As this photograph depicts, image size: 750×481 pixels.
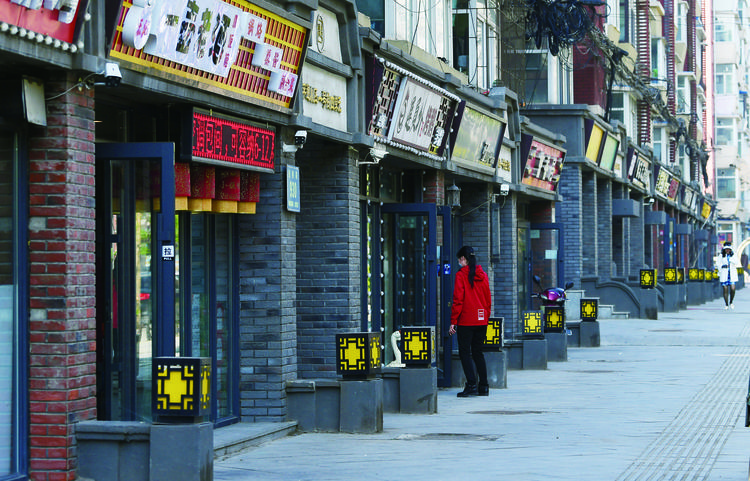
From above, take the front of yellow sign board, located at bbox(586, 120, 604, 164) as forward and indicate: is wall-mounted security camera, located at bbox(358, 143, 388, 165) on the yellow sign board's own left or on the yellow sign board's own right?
on the yellow sign board's own right

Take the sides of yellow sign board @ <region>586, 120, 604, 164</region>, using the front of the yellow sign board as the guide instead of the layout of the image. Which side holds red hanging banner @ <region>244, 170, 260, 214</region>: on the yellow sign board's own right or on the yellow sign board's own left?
on the yellow sign board's own right

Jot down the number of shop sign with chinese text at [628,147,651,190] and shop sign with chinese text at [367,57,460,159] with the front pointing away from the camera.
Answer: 0

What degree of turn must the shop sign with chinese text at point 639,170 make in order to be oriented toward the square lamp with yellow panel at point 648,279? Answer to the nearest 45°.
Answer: approximately 45° to its right

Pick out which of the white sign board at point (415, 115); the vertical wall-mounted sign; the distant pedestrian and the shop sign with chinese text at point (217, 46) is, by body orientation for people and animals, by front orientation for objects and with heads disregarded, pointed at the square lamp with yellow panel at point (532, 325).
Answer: the distant pedestrian

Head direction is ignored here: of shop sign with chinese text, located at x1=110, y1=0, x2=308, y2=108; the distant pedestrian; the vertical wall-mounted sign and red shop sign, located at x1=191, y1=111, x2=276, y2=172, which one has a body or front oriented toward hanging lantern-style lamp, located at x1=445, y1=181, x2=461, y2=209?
the distant pedestrian

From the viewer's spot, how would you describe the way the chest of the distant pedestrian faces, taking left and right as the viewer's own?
facing the viewer

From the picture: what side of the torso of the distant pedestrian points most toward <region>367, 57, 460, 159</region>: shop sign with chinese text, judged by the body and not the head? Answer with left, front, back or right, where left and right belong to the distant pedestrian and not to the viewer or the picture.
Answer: front

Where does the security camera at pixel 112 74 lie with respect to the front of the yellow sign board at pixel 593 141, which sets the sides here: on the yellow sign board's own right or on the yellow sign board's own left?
on the yellow sign board's own right

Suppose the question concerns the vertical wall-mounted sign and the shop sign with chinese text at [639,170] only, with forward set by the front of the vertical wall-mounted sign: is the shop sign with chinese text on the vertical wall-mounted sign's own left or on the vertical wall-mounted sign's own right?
on the vertical wall-mounted sign's own left

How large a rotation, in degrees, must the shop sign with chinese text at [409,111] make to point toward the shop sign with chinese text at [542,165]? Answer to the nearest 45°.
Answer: approximately 135° to its left

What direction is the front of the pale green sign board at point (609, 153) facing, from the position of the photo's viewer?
facing the viewer and to the right of the viewer

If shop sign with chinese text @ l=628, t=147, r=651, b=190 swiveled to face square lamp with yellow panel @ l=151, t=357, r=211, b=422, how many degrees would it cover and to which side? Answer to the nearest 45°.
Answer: approximately 45° to its right

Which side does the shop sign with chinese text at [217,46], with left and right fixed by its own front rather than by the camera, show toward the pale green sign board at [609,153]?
left
